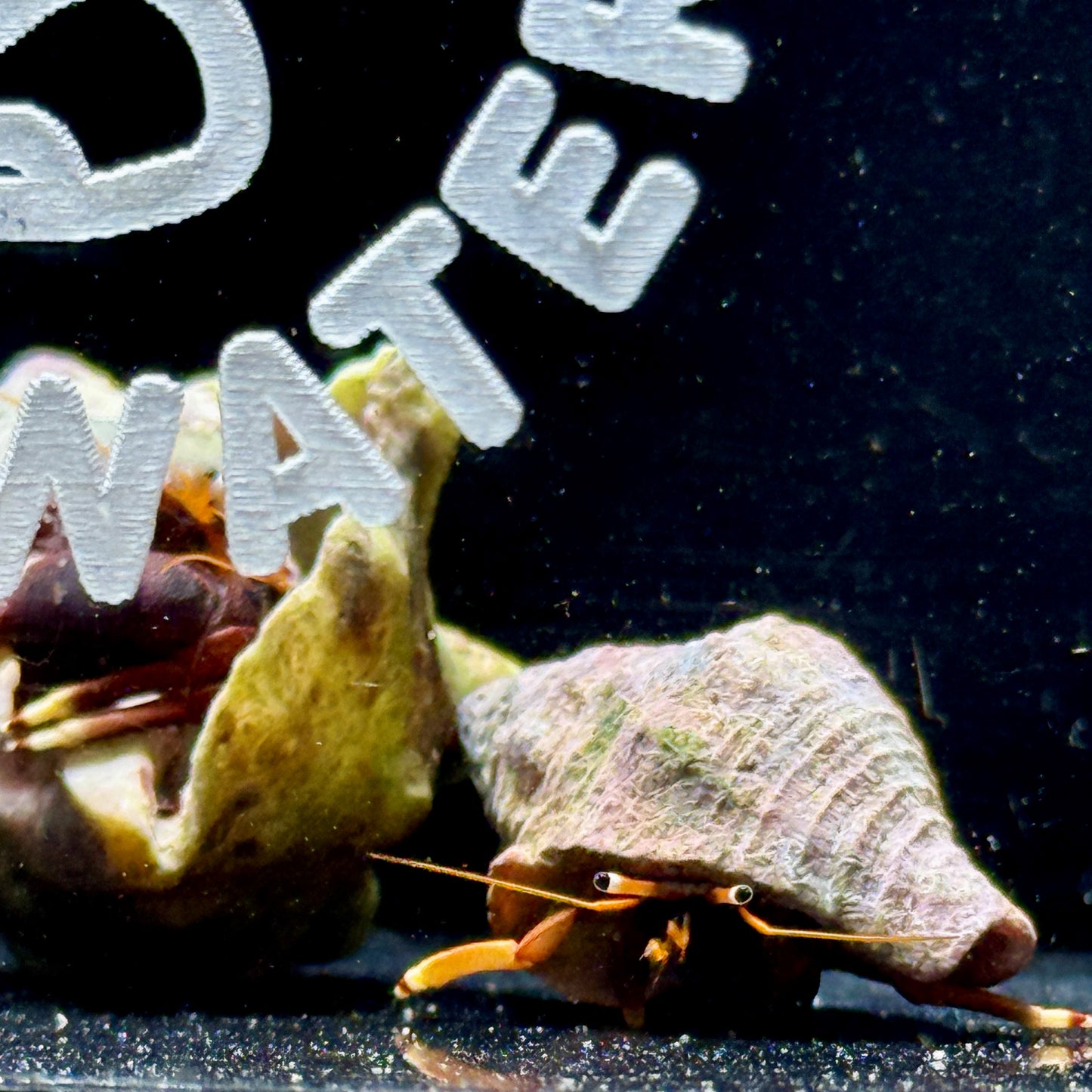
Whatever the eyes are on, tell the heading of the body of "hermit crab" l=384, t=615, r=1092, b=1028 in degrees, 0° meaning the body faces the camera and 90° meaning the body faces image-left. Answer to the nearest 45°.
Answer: approximately 0°
